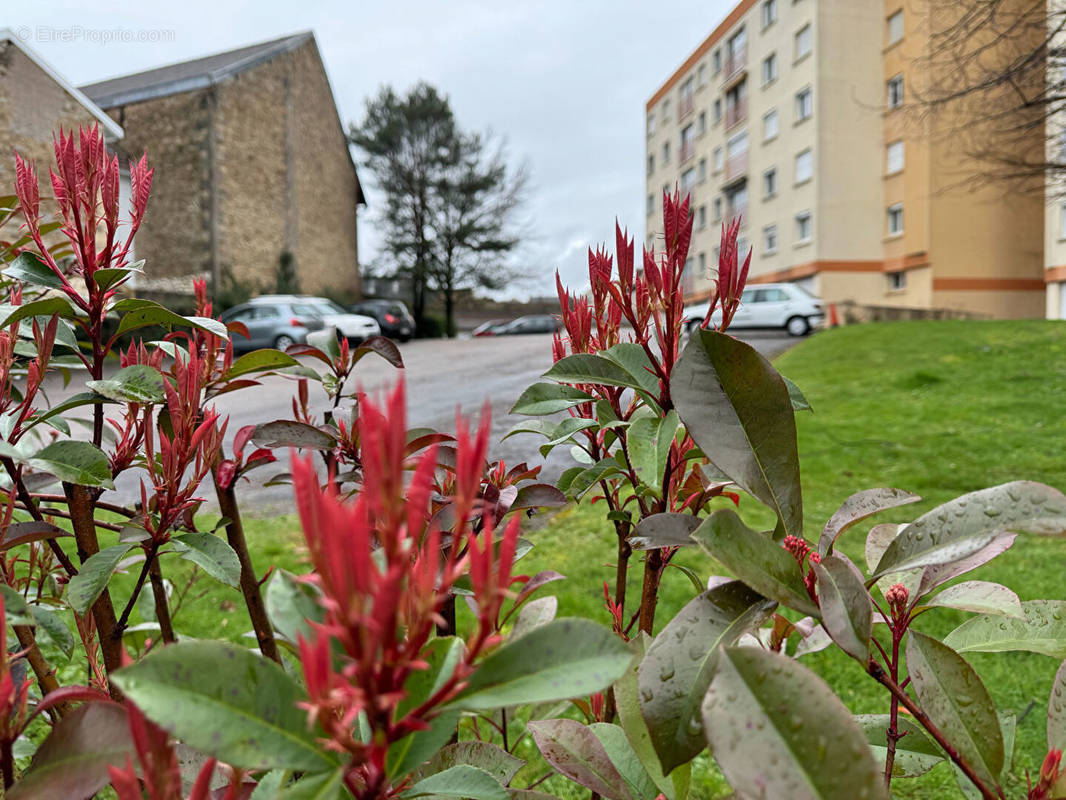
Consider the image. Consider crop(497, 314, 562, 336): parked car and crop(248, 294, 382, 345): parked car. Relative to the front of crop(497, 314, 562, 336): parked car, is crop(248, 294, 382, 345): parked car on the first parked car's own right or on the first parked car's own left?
on the first parked car's own left

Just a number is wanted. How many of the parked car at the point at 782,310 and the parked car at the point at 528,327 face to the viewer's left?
2

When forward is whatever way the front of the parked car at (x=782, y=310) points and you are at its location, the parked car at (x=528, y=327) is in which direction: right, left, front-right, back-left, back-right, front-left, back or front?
front-right

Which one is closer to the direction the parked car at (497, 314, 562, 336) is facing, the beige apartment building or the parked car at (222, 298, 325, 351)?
the parked car

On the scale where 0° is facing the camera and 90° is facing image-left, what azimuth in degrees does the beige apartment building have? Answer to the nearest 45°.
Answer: approximately 45°

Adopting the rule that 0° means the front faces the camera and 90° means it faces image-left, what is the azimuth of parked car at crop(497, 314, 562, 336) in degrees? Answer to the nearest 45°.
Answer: approximately 90°

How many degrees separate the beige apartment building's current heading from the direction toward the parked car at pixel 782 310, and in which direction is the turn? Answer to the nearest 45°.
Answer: approximately 45° to its left

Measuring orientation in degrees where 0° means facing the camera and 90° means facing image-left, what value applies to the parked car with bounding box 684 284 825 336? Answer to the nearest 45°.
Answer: approximately 90°

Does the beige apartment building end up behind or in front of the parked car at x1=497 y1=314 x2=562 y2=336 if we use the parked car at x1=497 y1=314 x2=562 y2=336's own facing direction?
behind

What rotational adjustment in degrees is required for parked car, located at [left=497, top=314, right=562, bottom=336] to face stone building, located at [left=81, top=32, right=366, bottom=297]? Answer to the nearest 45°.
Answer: approximately 45° to its left
